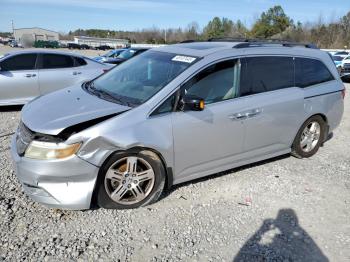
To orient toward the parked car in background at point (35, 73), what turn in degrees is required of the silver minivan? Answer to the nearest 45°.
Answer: approximately 90° to its right

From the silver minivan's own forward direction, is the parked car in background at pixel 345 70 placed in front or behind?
behind

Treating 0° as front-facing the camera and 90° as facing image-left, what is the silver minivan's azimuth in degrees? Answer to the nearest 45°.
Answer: approximately 45°
